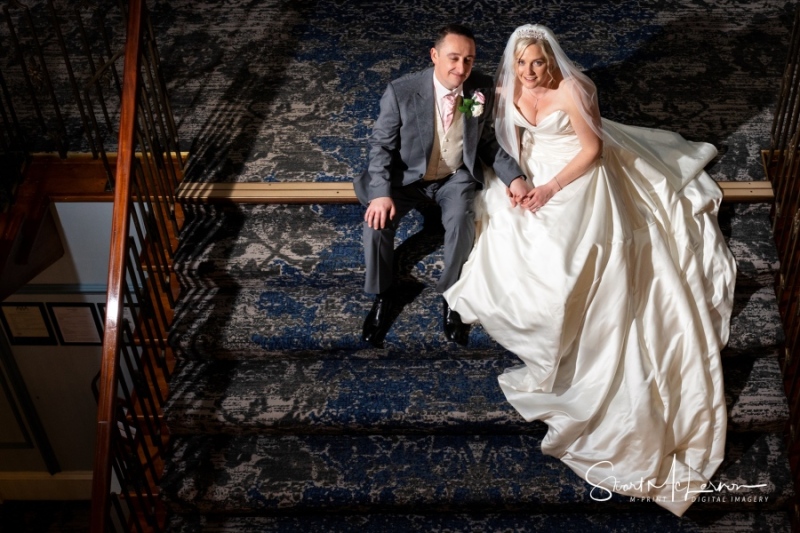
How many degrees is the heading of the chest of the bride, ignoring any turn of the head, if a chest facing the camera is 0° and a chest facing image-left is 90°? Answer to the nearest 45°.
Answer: approximately 45°

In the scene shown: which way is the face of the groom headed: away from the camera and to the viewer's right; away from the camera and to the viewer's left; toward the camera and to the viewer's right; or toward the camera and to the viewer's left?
toward the camera and to the viewer's right

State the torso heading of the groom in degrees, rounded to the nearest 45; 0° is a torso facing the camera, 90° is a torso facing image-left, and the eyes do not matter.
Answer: approximately 0°

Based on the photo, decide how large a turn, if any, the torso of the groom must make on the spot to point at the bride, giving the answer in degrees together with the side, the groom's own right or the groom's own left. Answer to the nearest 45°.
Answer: approximately 45° to the groom's own left
